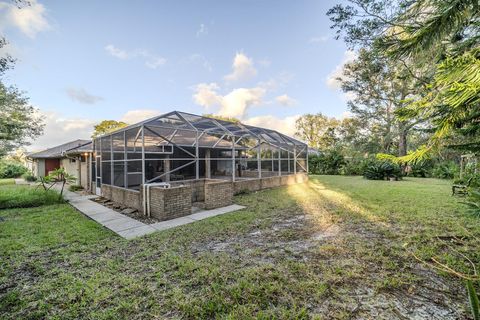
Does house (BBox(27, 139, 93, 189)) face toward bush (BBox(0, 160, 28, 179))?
no

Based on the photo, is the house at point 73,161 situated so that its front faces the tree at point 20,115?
no
